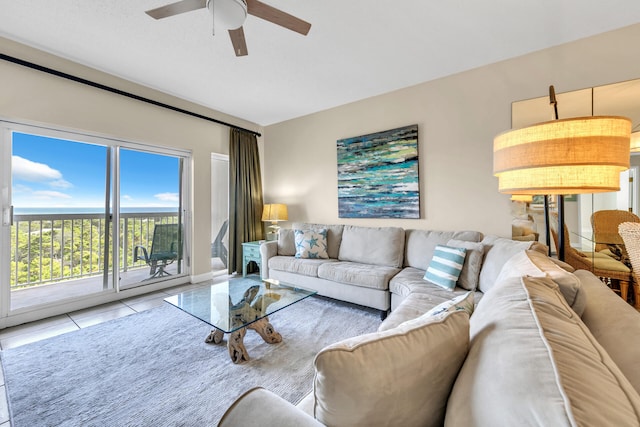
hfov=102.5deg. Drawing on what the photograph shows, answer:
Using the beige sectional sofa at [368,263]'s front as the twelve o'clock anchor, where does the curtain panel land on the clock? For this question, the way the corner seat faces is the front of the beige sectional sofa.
The curtain panel is roughly at 2 o'clock from the beige sectional sofa.

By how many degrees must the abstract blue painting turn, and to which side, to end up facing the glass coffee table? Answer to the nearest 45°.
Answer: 0° — it already faces it

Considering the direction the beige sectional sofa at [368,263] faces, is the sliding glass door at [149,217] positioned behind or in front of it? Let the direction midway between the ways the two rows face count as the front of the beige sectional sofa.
in front

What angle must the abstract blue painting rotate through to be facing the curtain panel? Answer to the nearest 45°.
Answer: approximately 45° to its right

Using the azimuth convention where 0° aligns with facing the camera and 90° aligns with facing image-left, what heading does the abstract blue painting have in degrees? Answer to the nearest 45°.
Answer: approximately 45°

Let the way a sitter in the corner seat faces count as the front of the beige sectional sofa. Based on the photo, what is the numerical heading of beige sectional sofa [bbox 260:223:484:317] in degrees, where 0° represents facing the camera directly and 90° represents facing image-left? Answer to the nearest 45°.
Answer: approximately 45°

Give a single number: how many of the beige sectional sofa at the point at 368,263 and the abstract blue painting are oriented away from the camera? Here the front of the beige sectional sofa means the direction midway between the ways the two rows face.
0

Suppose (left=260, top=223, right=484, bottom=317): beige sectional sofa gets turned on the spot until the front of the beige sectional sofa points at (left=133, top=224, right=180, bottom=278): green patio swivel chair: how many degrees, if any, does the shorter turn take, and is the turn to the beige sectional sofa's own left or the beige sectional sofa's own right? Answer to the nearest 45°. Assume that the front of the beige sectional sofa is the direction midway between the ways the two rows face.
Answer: approximately 45° to the beige sectional sofa's own right

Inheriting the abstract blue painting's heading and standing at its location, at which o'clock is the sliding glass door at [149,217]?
The sliding glass door is roughly at 1 o'clock from the abstract blue painting.

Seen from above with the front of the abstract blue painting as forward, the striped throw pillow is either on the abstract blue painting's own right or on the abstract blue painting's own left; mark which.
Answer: on the abstract blue painting's own left

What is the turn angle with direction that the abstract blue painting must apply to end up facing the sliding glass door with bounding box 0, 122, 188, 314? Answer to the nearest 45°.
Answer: approximately 45° to its right
